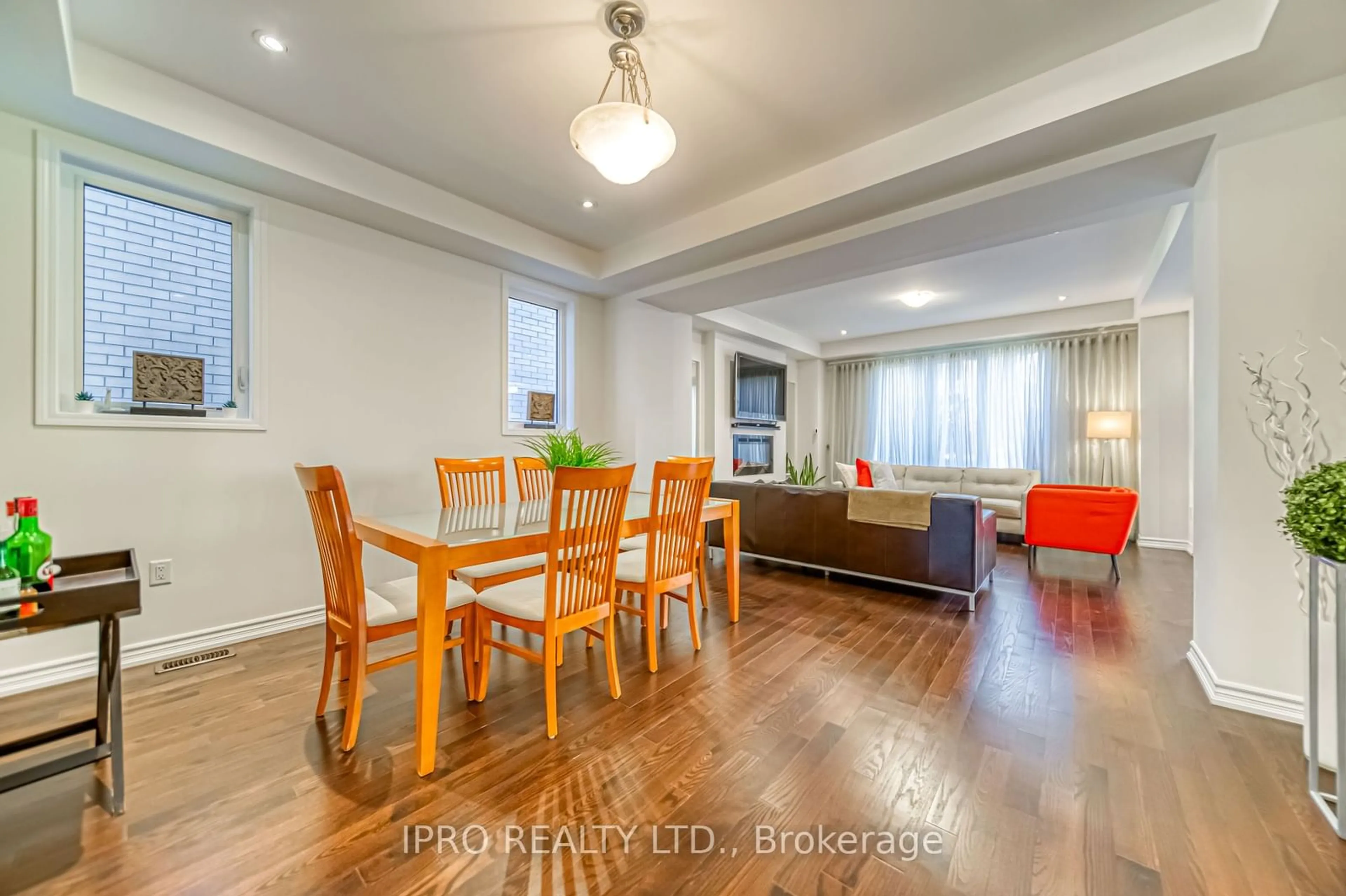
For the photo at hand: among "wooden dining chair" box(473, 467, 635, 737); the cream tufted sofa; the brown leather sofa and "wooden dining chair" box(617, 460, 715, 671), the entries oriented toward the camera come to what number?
1

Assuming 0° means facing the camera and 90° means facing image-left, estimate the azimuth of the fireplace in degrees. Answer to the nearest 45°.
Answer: approximately 315°

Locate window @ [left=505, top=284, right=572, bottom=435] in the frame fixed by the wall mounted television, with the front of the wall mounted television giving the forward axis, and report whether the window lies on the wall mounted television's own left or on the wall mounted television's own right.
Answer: on the wall mounted television's own right

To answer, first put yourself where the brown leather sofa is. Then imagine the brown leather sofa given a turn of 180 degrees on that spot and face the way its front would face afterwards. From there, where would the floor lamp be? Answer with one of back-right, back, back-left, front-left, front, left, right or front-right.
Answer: back

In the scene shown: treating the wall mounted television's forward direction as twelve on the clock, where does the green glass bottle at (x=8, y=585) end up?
The green glass bottle is roughly at 2 o'clock from the wall mounted television.

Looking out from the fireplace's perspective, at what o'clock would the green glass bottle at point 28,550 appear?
The green glass bottle is roughly at 2 o'clock from the fireplace.

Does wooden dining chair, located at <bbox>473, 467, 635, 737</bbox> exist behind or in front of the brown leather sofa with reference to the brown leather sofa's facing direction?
behind

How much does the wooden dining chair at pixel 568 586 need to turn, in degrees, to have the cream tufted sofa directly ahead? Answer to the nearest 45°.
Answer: approximately 90° to its right

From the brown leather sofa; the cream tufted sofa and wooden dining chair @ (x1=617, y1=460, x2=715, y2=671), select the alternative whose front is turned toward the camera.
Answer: the cream tufted sofa

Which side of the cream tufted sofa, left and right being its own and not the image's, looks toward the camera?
front

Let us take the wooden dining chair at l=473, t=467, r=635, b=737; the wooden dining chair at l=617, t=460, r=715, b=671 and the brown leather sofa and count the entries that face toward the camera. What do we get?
0

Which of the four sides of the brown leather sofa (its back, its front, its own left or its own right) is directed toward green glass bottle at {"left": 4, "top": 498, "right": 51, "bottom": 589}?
back

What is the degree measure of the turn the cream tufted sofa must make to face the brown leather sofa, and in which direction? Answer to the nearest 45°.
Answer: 0° — it already faces it

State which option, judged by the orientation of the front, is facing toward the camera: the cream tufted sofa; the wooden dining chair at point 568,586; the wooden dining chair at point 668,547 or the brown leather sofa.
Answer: the cream tufted sofa
